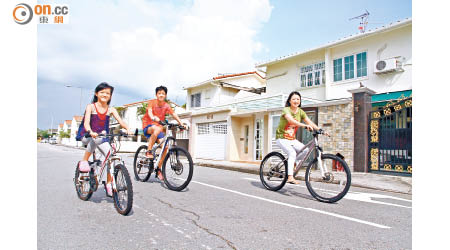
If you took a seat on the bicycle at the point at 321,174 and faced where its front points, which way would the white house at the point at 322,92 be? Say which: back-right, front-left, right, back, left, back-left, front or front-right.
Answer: back-left

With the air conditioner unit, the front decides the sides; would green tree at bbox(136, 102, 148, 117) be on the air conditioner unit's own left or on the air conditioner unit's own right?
on the air conditioner unit's own right

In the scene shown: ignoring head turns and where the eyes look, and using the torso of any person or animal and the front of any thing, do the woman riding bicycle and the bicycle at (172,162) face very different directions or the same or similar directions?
same or similar directions

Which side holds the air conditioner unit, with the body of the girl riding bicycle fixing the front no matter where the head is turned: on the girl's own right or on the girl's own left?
on the girl's own left

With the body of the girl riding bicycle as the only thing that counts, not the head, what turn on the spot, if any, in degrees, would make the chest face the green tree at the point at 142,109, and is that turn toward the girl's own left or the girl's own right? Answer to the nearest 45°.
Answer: approximately 135° to the girl's own left

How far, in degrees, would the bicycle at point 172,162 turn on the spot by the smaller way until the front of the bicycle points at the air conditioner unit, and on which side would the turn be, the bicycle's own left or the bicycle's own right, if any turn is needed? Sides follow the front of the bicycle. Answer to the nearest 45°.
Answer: approximately 90° to the bicycle's own left

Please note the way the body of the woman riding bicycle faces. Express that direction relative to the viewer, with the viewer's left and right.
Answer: facing the viewer and to the right of the viewer

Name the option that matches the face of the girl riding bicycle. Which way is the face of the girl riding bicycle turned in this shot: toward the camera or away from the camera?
toward the camera

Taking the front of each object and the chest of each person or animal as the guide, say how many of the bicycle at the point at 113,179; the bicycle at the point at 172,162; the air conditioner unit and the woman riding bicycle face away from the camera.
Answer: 0

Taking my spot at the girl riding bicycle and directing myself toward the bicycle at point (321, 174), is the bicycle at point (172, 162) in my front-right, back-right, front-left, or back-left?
front-left

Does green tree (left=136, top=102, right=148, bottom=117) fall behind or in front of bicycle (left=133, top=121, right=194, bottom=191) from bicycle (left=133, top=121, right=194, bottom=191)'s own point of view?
behind

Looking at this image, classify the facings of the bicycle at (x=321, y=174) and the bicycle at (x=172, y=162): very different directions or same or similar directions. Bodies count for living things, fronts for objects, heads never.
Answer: same or similar directions

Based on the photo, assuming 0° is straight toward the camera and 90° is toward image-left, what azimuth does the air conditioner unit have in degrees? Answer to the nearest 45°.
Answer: approximately 45°

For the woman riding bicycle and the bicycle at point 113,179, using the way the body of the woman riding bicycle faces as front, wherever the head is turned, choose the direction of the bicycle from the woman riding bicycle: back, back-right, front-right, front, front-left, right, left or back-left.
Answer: right
